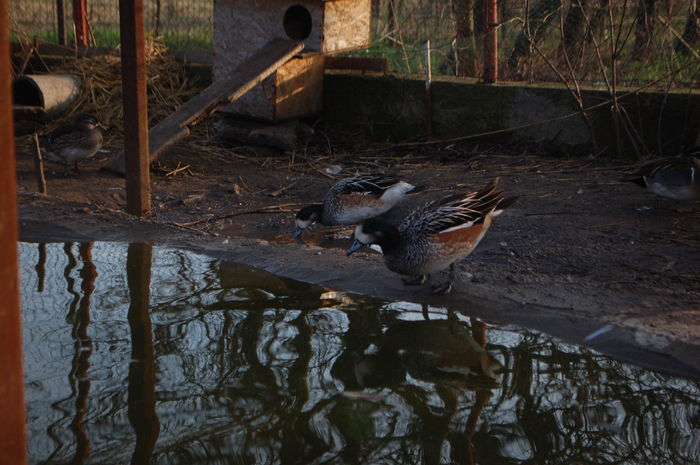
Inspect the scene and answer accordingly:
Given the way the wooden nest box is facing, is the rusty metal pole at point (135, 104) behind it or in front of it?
in front

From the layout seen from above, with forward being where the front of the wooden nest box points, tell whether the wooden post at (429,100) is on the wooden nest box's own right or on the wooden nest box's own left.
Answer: on the wooden nest box's own left

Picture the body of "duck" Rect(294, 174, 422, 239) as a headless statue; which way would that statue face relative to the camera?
to the viewer's left

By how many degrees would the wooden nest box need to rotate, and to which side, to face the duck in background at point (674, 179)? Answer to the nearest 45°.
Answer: approximately 90° to its left

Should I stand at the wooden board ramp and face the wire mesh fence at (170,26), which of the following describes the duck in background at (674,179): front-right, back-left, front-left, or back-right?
back-right

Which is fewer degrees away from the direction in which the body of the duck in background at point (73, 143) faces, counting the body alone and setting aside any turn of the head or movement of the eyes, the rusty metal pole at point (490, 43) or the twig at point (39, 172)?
the rusty metal pole

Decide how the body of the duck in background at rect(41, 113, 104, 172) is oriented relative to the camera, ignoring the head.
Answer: to the viewer's right

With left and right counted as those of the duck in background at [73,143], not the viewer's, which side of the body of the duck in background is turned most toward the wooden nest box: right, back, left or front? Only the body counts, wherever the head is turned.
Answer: front
